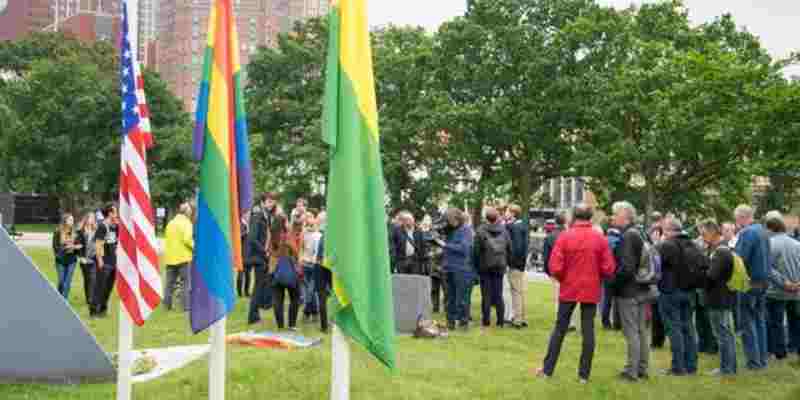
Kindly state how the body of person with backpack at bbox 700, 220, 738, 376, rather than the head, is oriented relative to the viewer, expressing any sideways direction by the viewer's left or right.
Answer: facing to the left of the viewer

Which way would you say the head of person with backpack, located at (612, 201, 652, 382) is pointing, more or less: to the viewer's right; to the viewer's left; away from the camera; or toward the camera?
to the viewer's left

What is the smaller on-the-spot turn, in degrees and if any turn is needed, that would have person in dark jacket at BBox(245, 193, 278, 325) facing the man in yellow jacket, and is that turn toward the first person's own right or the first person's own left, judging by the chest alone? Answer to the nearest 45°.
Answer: approximately 135° to the first person's own left

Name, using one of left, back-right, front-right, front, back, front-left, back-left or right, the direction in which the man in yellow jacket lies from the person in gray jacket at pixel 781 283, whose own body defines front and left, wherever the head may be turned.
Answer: front-left

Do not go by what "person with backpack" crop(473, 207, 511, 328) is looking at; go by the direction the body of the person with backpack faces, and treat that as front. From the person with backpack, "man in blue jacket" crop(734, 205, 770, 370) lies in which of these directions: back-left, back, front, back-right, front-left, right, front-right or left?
back-right

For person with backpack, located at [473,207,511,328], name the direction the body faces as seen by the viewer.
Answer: away from the camera

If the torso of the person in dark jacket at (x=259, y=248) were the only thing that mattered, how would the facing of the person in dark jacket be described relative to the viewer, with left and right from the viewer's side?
facing to the right of the viewer

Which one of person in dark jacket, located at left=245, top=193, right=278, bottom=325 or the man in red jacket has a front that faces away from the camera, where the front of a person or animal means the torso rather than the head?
the man in red jacket

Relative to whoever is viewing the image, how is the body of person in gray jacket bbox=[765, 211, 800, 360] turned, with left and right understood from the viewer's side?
facing away from the viewer and to the left of the viewer

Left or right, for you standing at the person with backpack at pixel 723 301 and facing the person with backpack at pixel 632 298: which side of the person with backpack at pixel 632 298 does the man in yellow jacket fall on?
right

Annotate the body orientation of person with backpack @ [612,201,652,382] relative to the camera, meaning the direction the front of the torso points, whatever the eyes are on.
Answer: to the viewer's left

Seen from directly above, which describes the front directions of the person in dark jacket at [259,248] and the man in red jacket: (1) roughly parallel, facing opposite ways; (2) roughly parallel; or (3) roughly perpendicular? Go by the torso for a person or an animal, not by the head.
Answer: roughly perpendicular

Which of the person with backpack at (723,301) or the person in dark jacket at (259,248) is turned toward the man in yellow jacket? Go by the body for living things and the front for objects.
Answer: the person with backpack at (723,301)

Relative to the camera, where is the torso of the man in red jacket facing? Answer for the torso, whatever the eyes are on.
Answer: away from the camera
